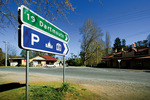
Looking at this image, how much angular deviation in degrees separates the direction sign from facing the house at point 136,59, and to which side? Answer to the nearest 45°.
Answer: approximately 90° to its left

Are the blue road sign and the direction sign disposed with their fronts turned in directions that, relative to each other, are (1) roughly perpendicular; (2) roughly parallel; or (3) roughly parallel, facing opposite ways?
roughly parallel

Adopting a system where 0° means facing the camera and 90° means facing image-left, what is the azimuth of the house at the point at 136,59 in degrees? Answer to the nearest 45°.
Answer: approximately 45°

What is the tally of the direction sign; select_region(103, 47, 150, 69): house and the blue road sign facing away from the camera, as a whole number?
0

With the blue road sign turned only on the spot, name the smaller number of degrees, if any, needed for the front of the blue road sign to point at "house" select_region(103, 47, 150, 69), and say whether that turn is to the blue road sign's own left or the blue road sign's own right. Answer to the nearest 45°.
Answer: approximately 90° to the blue road sign's own left

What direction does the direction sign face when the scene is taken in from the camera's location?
facing the viewer and to the right of the viewer
